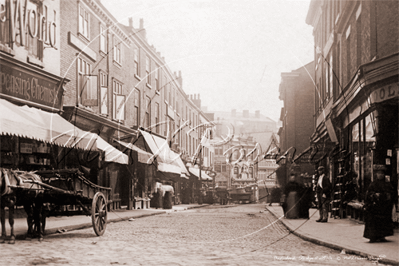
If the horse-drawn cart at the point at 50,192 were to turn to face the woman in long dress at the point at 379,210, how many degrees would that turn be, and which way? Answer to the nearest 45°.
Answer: approximately 135° to its left

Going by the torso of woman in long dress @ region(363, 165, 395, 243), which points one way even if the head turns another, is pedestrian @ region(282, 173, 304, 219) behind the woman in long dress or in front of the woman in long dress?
behind

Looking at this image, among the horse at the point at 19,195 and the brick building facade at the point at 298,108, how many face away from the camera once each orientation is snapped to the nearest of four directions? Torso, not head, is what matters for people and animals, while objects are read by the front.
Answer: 0

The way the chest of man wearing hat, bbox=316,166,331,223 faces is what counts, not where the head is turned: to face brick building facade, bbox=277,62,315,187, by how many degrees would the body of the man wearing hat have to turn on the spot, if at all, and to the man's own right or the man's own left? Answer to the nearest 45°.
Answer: approximately 135° to the man's own right

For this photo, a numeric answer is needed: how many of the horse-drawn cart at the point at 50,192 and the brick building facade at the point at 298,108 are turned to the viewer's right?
0

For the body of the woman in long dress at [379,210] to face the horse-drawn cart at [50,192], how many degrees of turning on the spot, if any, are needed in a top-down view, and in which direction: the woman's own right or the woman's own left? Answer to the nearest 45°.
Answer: approximately 90° to the woman's own right

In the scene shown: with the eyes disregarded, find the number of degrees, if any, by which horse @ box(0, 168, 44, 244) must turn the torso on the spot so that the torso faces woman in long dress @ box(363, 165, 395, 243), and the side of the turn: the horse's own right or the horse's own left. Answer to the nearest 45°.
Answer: approximately 135° to the horse's own left

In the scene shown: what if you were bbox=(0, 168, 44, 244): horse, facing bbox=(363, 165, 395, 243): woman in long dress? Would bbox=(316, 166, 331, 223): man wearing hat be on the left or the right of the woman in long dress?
left

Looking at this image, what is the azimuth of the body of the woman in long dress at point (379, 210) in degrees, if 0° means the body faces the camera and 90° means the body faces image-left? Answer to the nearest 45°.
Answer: approximately 0°
